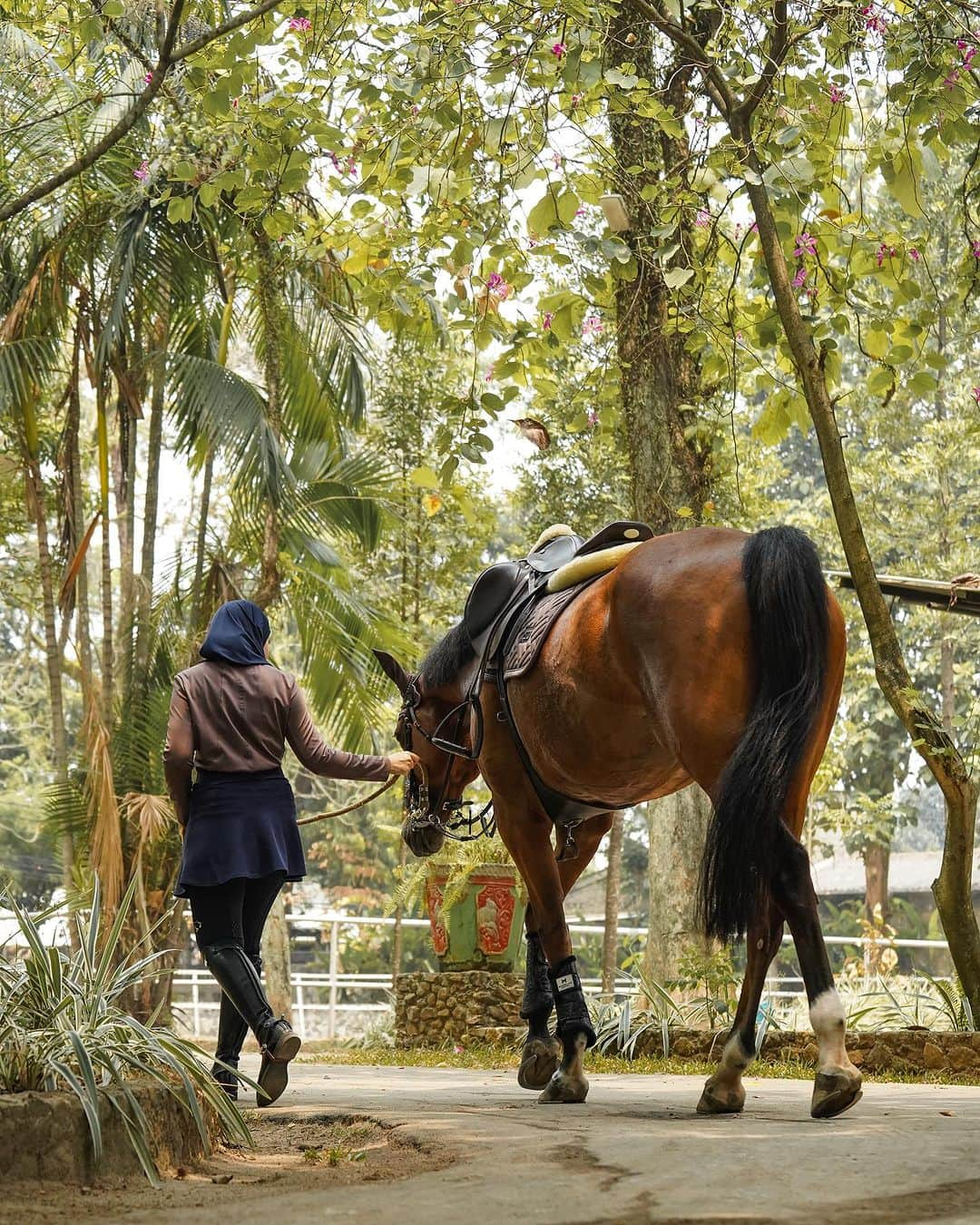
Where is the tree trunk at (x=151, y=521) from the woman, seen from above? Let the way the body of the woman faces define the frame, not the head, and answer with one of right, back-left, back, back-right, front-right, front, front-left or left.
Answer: front

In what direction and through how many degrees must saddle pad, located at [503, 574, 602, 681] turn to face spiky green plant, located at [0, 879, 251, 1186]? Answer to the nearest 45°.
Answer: approximately 90° to its left

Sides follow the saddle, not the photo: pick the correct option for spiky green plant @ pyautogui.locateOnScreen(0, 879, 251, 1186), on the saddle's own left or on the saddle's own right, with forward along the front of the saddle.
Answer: on the saddle's own left

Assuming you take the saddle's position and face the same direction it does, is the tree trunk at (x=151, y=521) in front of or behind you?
in front

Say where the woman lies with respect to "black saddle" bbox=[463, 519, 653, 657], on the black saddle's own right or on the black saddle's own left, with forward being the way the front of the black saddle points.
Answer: on the black saddle's own left

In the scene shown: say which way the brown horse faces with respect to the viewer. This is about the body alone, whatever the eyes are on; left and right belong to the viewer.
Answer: facing away from the viewer and to the left of the viewer

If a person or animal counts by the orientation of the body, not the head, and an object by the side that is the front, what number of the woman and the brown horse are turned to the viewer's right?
0

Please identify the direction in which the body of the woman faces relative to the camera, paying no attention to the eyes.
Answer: away from the camera

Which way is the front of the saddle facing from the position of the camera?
facing away from the viewer and to the left of the viewer

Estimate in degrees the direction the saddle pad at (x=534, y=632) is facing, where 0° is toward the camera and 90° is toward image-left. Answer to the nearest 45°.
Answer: approximately 135°

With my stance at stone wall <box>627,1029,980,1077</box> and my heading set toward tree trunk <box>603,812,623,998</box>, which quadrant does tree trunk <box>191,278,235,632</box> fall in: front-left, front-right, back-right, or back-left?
front-left

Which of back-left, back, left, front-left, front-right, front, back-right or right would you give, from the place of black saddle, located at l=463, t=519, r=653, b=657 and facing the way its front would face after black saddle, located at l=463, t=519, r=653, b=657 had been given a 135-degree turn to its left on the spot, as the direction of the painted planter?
back

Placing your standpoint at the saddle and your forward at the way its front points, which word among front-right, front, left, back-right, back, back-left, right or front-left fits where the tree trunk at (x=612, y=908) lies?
front-right

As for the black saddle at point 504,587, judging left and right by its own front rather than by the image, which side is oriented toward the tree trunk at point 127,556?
front

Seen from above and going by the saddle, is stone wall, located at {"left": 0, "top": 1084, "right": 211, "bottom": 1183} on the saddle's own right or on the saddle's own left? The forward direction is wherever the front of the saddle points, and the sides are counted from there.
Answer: on the saddle's own left

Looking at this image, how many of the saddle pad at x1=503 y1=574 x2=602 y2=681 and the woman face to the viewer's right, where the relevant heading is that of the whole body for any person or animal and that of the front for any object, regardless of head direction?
0
